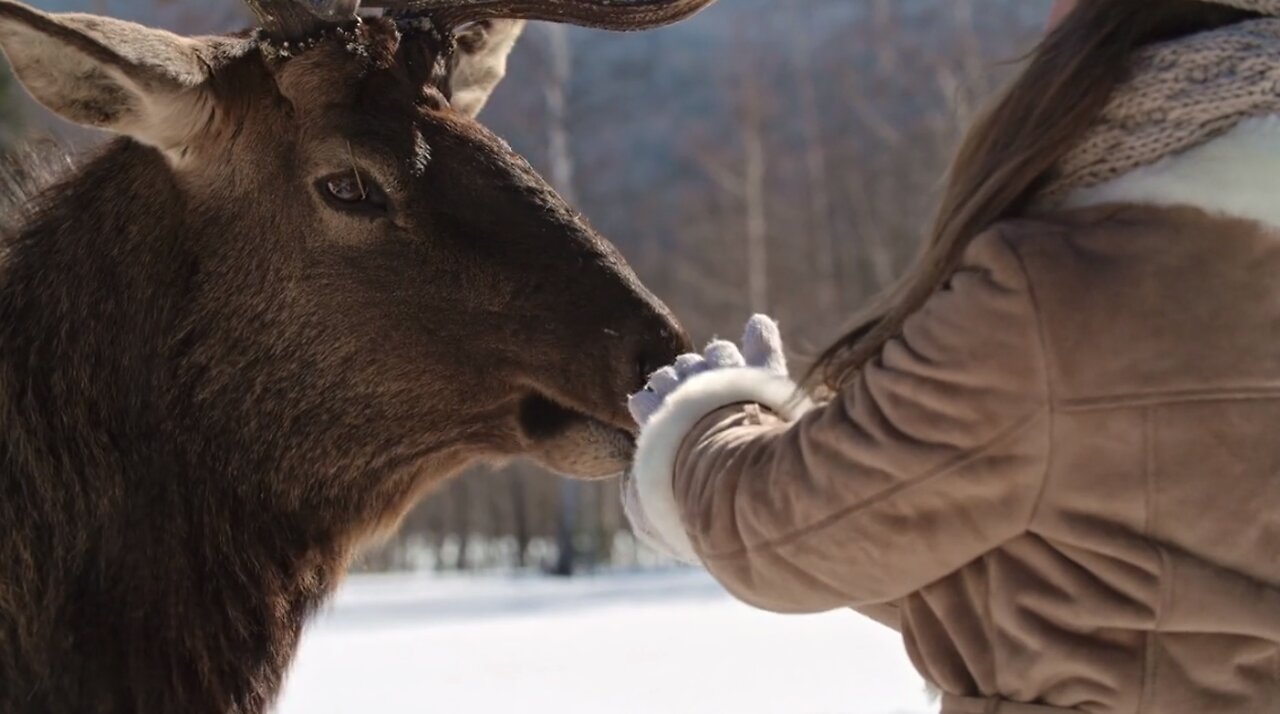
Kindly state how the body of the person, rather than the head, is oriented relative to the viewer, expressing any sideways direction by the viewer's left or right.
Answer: facing away from the viewer and to the left of the viewer

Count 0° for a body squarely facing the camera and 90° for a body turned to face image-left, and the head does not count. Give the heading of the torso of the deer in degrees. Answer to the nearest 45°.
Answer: approximately 270°
